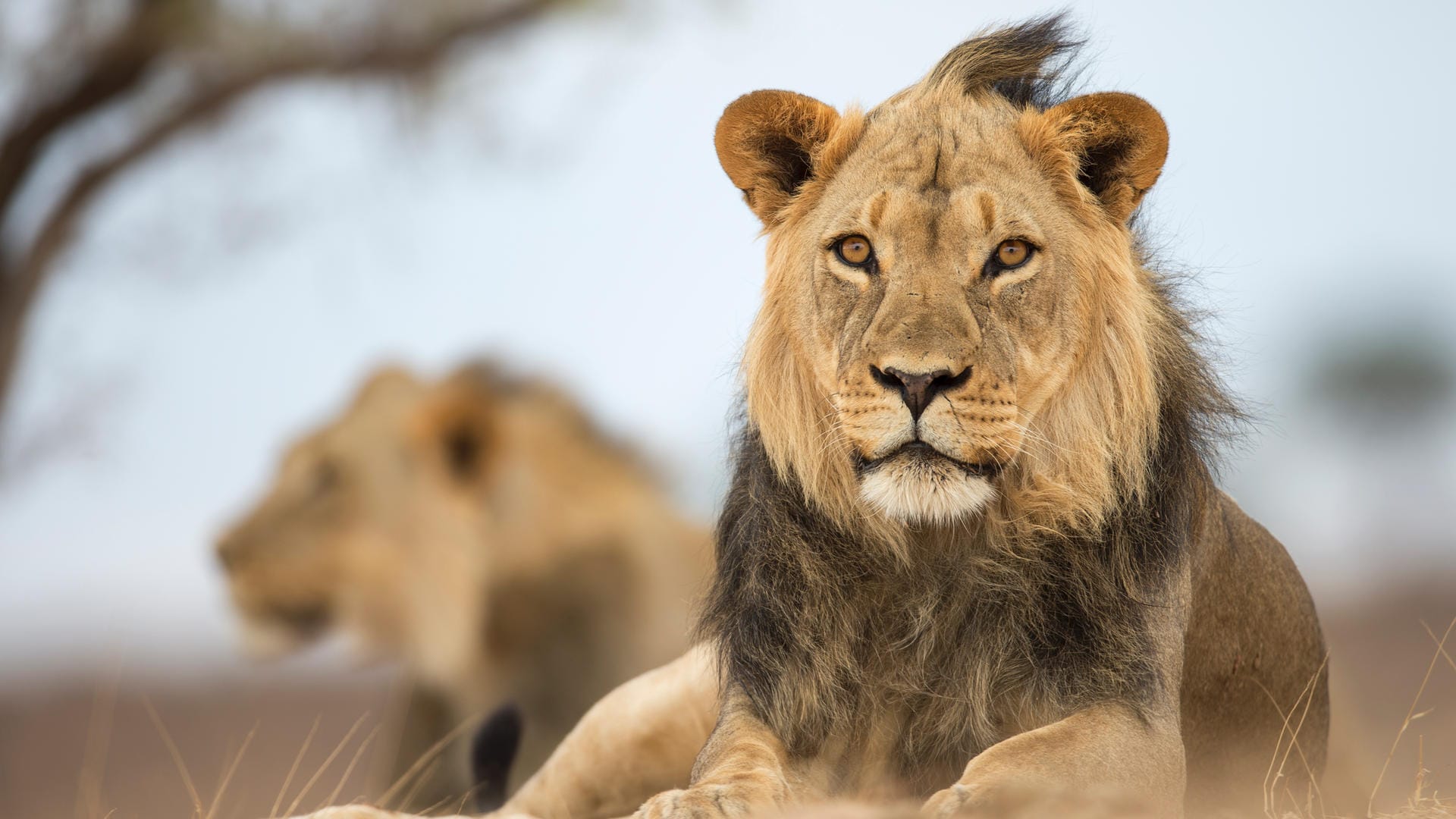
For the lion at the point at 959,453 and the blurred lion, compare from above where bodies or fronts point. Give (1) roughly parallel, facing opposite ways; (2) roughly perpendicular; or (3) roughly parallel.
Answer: roughly perpendicular

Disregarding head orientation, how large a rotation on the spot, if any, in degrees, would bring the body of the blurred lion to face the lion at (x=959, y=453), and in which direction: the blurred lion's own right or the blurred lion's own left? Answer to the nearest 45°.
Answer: approximately 90° to the blurred lion's own left

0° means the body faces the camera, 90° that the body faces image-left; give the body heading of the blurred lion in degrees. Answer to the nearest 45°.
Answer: approximately 90°

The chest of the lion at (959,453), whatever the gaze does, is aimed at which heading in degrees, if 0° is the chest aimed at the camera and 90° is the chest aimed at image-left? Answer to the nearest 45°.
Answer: approximately 0°

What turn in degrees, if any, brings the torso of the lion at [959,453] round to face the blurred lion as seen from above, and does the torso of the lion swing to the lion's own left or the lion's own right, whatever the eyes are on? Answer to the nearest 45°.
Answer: approximately 135° to the lion's own right

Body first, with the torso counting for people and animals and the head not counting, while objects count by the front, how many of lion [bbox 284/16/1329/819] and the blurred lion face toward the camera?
1
